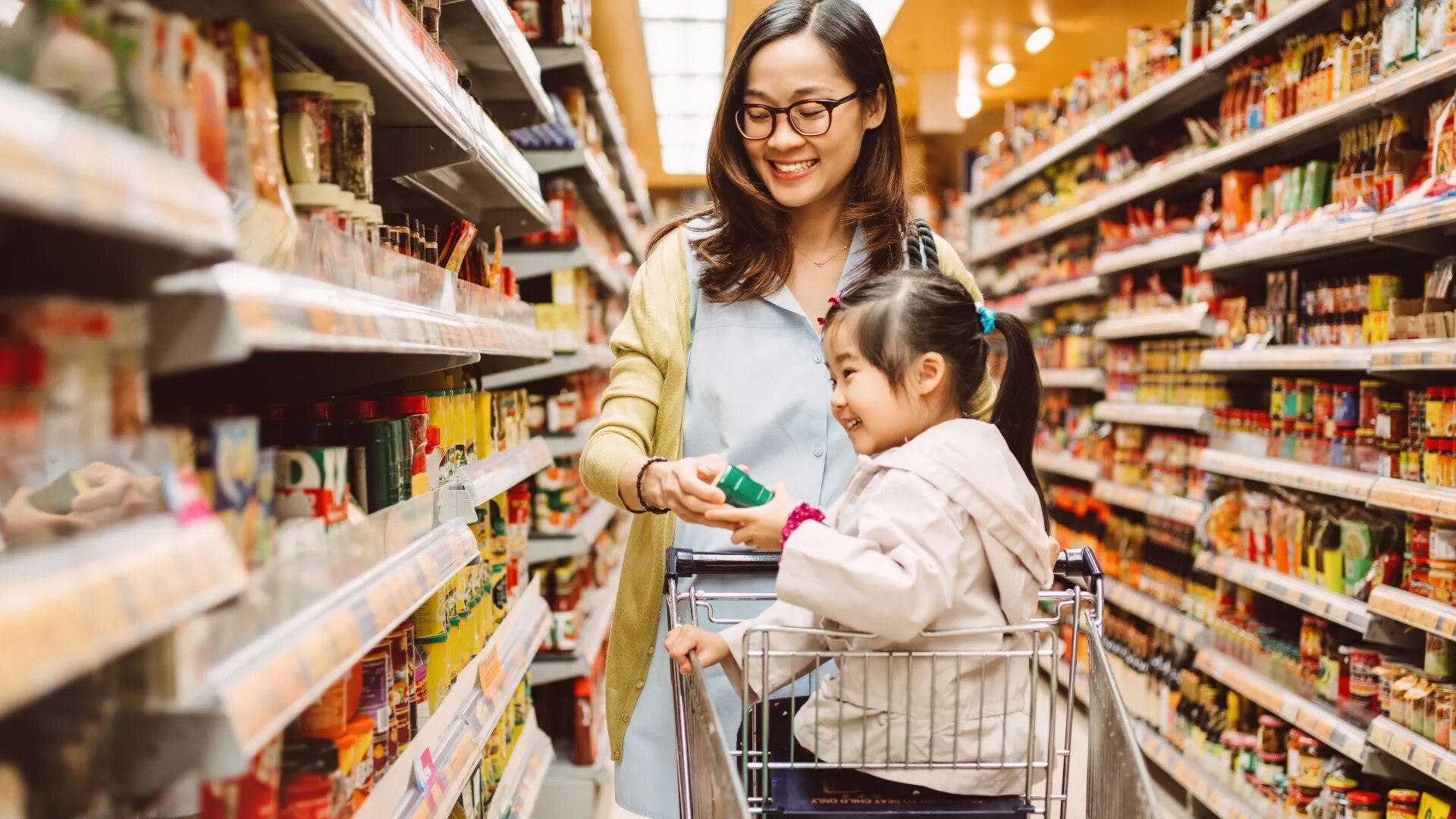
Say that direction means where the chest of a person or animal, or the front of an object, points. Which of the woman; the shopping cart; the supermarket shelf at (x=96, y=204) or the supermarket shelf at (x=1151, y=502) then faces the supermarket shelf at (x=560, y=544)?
the supermarket shelf at (x=1151, y=502)

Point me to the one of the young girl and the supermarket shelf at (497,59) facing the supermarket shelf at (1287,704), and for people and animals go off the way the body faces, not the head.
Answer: the supermarket shelf at (497,59)

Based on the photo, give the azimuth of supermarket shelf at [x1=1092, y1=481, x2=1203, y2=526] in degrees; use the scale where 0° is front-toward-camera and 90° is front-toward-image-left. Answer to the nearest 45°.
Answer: approximately 45°

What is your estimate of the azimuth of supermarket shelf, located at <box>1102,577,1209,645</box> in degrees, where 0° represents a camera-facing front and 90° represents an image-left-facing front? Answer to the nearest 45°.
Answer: approximately 45°

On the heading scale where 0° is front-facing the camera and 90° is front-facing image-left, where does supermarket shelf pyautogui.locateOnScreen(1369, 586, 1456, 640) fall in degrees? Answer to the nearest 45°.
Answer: approximately 45°

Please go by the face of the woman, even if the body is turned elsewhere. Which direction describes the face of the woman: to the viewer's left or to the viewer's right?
to the viewer's left

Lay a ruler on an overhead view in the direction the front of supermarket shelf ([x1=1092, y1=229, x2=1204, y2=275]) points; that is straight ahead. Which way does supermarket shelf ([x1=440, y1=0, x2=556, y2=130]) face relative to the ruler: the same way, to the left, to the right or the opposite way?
the opposite way
